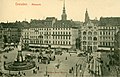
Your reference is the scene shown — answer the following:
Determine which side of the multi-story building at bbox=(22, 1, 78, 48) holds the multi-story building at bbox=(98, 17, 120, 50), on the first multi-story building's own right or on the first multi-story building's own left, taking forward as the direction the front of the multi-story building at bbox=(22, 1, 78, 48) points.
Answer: on the first multi-story building's own left

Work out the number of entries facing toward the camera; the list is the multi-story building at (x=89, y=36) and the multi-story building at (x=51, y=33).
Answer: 2

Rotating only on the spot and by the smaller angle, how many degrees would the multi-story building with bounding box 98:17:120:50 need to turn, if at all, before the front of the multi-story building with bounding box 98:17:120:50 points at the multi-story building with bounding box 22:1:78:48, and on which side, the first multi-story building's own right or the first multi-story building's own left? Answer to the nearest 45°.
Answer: approximately 90° to the first multi-story building's own right
